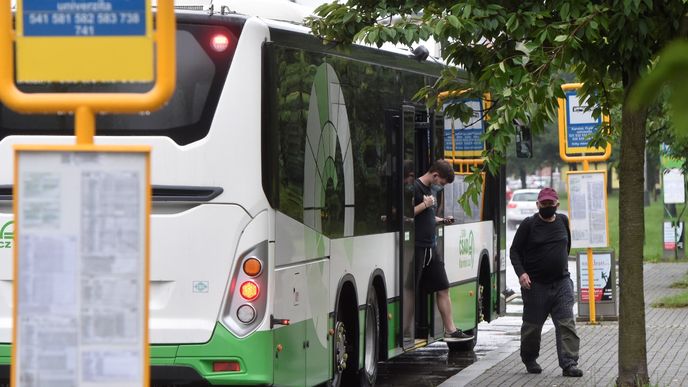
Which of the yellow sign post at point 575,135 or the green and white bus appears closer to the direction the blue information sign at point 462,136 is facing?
the green and white bus

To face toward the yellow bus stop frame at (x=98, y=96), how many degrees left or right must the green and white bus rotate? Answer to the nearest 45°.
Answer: approximately 135° to its right

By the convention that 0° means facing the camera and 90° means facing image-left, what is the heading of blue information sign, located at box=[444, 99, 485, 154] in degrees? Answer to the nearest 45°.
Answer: approximately 0°

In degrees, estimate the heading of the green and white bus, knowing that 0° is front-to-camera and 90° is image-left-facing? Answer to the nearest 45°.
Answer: approximately 225°
